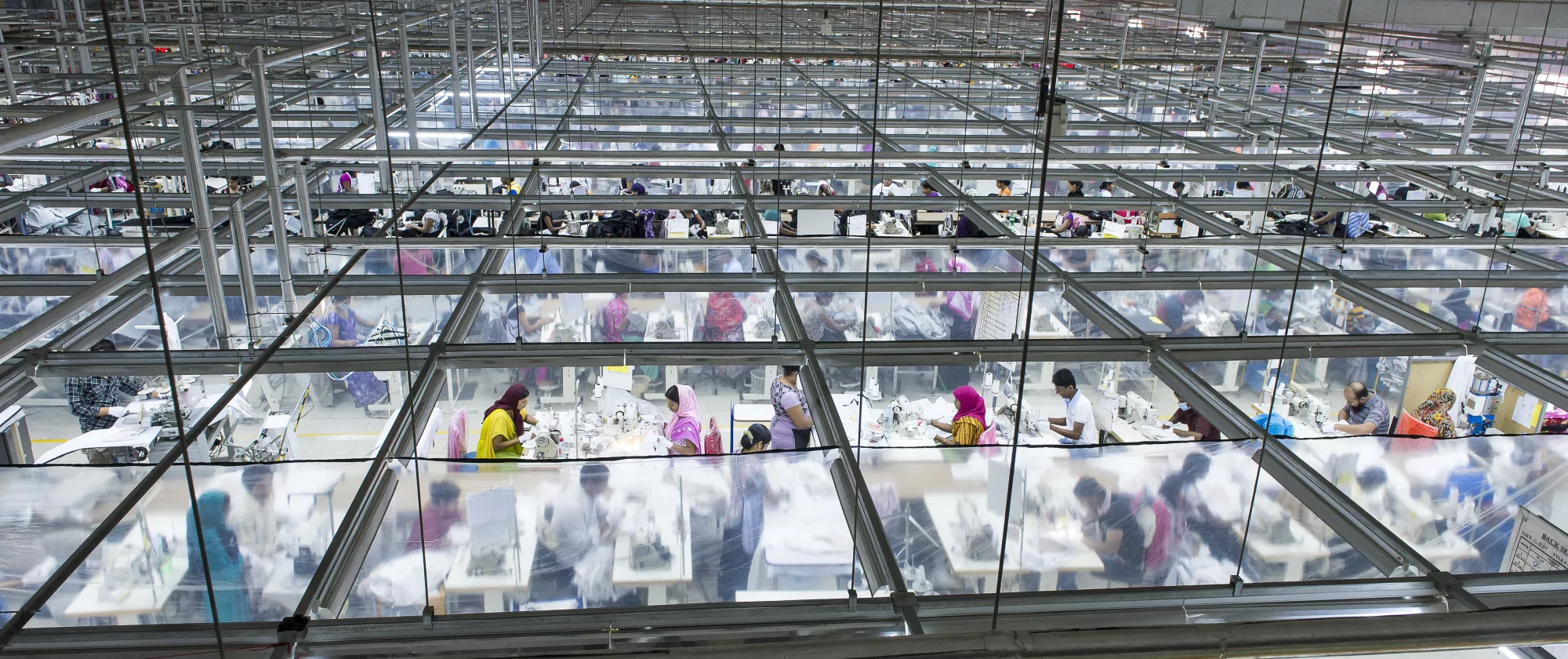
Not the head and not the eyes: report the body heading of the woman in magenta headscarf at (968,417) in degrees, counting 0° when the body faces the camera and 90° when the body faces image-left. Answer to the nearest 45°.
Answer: approximately 90°

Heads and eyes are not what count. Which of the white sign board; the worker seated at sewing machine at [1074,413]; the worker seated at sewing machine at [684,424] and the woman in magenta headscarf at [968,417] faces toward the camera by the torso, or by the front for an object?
the white sign board

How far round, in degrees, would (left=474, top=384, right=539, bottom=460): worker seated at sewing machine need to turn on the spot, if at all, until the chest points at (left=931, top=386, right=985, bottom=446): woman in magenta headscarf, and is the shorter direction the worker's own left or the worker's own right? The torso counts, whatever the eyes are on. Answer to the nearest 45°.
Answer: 0° — they already face them

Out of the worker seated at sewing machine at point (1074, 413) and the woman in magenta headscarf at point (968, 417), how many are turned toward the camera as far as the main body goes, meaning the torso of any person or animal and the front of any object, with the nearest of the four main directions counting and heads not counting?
0

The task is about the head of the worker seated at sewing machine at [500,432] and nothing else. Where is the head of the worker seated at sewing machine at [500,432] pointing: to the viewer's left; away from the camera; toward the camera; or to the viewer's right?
to the viewer's right

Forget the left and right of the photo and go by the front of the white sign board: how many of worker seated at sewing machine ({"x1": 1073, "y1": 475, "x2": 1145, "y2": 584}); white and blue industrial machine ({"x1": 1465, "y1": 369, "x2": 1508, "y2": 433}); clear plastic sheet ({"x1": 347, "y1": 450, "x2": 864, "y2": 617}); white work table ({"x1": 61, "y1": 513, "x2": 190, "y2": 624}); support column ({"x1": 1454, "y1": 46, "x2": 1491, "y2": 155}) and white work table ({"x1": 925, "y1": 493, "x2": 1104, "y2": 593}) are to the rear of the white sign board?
2

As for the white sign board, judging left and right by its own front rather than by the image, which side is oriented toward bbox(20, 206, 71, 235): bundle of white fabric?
right

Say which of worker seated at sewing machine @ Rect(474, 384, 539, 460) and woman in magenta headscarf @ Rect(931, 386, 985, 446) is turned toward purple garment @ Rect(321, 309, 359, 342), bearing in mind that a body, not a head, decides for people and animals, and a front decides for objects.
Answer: the woman in magenta headscarf

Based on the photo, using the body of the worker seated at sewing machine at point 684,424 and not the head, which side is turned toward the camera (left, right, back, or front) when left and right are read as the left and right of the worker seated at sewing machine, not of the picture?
left

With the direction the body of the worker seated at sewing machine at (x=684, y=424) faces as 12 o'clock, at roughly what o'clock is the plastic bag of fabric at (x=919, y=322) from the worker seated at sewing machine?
The plastic bag of fabric is roughly at 5 o'clock from the worker seated at sewing machine.

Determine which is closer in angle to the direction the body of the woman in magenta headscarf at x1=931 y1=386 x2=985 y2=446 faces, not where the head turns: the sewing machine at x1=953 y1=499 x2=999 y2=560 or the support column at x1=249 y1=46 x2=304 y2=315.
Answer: the support column

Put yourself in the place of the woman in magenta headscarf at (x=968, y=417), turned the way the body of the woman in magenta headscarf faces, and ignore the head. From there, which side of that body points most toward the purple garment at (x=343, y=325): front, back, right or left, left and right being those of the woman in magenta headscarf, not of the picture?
front

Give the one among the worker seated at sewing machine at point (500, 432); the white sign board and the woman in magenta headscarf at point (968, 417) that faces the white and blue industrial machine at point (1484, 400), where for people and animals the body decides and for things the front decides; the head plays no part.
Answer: the worker seated at sewing machine

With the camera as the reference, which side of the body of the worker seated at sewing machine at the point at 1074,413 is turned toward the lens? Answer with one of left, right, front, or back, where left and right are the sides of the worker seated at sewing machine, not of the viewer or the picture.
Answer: left

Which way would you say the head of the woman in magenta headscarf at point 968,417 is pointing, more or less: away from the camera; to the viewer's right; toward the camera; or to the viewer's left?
to the viewer's left

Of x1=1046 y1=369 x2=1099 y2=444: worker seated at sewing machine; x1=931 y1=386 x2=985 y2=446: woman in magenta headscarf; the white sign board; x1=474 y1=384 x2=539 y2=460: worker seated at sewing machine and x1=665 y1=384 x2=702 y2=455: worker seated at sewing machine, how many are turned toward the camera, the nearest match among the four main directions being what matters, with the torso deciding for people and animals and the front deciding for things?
1

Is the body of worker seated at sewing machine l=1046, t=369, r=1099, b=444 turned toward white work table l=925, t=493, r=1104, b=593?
no

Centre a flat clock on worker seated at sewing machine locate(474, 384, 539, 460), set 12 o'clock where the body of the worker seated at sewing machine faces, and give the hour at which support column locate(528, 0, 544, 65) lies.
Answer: The support column is roughly at 9 o'clock from the worker seated at sewing machine.

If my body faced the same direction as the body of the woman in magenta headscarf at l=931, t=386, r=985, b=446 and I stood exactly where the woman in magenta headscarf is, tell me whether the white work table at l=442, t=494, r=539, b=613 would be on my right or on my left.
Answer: on my left

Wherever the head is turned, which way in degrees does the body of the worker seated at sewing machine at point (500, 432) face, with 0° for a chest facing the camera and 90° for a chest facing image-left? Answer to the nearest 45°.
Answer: approximately 270°

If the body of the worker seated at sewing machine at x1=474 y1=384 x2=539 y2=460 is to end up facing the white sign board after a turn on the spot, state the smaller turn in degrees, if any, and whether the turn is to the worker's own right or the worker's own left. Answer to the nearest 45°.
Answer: approximately 45° to the worker's own right
